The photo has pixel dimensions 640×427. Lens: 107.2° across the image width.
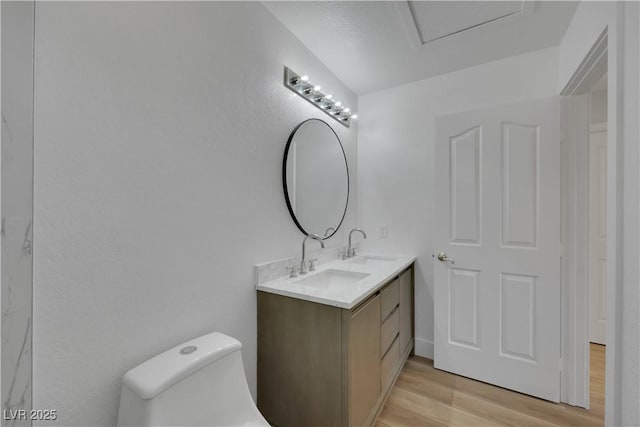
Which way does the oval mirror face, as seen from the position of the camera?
facing the viewer and to the right of the viewer

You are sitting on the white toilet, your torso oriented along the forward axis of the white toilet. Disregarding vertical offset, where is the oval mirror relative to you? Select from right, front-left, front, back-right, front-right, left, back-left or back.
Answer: left

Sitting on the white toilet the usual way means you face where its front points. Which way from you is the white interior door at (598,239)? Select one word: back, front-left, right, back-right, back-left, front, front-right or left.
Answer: front-left

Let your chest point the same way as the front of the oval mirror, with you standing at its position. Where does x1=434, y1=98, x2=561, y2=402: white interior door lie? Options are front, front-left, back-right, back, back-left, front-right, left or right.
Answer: front-left

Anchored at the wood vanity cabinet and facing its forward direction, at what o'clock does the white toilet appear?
The white toilet is roughly at 3 o'clock from the wood vanity cabinet.

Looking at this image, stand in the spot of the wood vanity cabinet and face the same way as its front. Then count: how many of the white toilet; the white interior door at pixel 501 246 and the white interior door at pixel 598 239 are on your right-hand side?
1

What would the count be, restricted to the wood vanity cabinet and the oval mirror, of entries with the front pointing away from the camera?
0
